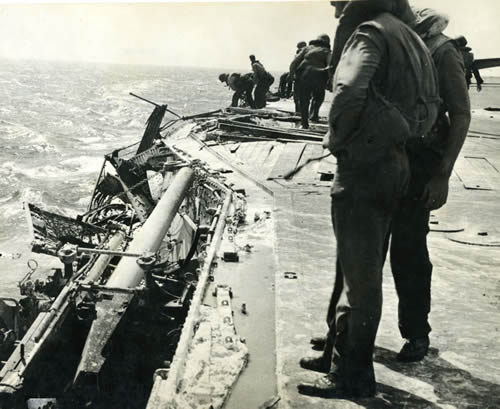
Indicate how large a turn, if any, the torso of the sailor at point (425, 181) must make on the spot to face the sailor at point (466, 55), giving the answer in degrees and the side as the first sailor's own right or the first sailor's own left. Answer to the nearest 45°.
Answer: approximately 90° to the first sailor's own right

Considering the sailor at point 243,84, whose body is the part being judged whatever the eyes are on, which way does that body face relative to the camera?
to the viewer's left

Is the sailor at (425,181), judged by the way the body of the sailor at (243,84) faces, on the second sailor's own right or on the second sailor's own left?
on the second sailor's own left

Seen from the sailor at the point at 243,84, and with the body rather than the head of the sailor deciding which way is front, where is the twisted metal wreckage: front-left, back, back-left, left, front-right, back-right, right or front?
left

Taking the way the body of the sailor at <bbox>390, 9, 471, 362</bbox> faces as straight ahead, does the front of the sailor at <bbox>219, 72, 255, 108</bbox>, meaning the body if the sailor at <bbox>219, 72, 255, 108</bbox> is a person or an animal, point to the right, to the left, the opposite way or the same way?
the same way

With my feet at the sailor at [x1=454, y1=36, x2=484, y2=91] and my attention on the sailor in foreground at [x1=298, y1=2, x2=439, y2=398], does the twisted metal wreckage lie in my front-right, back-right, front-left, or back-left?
front-right

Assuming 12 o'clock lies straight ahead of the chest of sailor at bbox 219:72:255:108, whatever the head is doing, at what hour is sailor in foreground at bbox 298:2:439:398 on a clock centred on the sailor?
The sailor in foreground is roughly at 9 o'clock from the sailor.

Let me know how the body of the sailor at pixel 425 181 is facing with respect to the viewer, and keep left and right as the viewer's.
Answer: facing to the left of the viewer
